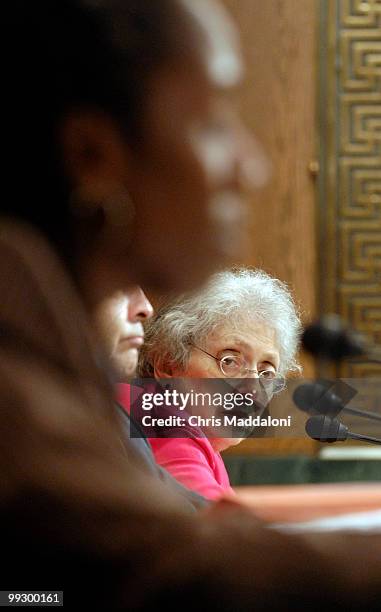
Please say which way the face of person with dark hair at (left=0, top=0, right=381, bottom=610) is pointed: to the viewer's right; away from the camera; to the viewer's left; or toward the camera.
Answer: to the viewer's right

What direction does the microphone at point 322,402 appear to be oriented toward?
to the viewer's left

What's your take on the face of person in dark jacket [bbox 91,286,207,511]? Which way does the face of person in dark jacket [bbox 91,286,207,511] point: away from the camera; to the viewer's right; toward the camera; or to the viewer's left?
to the viewer's right

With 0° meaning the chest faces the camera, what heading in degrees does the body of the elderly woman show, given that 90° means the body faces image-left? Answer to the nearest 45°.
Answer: approximately 315°

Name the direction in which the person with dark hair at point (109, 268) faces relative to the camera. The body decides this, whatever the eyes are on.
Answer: to the viewer's right

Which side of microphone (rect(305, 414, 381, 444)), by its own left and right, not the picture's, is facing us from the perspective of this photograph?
left

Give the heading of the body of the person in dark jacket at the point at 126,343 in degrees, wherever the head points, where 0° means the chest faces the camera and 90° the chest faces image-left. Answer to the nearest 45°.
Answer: approximately 315°

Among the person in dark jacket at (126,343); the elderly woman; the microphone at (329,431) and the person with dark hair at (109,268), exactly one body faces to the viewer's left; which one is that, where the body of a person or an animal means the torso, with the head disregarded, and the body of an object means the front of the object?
the microphone

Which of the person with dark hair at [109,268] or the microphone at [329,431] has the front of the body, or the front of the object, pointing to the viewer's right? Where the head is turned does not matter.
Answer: the person with dark hair
